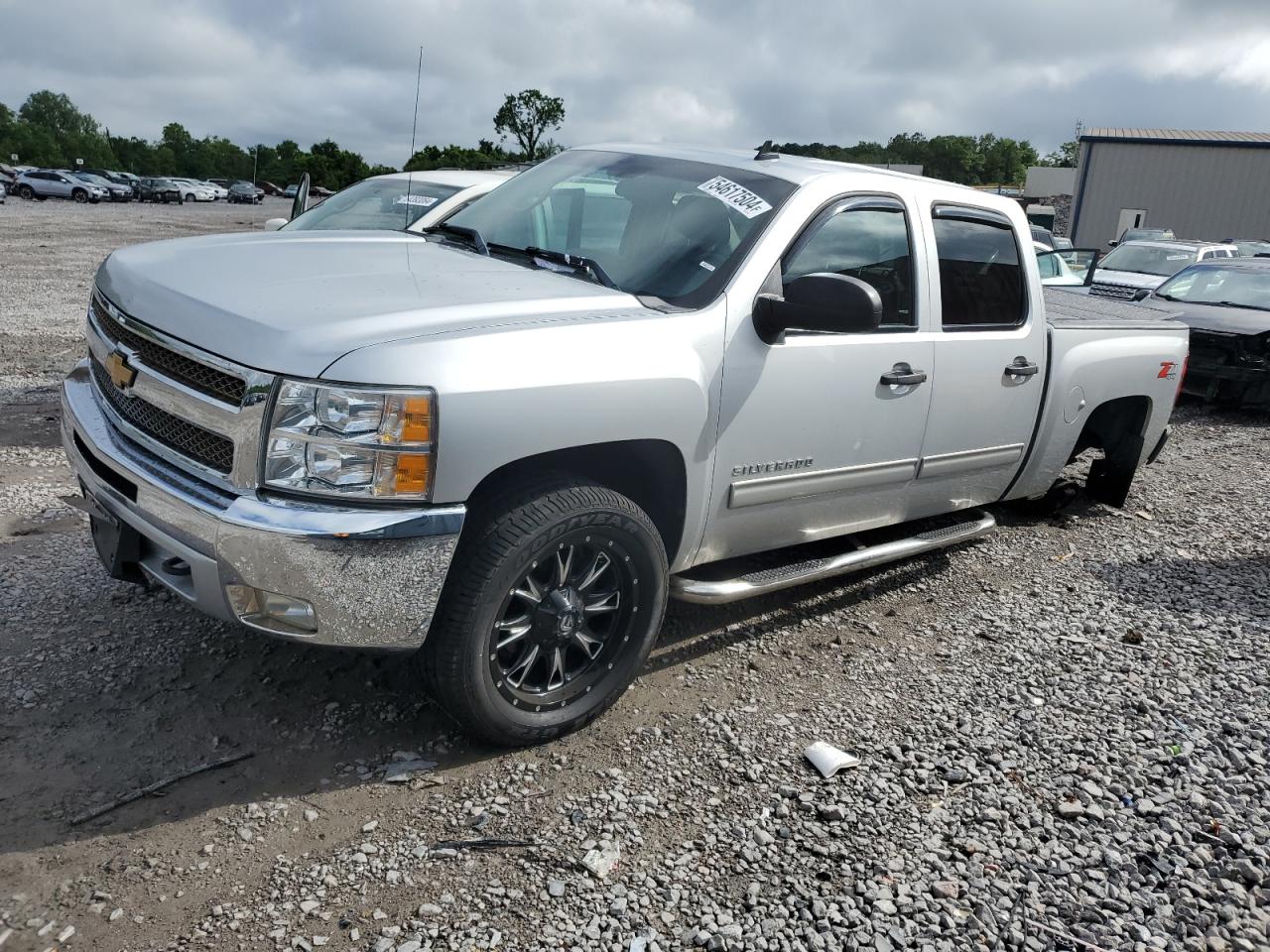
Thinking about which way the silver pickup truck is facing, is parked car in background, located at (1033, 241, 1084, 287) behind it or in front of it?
behind

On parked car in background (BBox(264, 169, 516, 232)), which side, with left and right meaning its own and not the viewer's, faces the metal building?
back

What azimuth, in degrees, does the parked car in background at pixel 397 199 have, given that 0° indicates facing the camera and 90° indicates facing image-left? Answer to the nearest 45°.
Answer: approximately 45°

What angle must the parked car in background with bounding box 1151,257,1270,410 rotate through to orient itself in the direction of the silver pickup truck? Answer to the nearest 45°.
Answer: approximately 45° to its left

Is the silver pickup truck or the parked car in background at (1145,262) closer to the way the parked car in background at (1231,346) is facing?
the silver pickup truck

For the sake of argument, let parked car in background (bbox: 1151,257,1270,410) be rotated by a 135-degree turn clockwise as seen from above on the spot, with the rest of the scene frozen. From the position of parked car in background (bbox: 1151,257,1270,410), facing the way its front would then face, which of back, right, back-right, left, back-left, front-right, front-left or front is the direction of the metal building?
front

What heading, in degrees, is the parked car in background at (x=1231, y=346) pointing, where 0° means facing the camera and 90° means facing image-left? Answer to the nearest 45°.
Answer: approximately 45°

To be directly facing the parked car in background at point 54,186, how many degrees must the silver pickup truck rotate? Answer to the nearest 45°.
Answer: approximately 90° to its right
